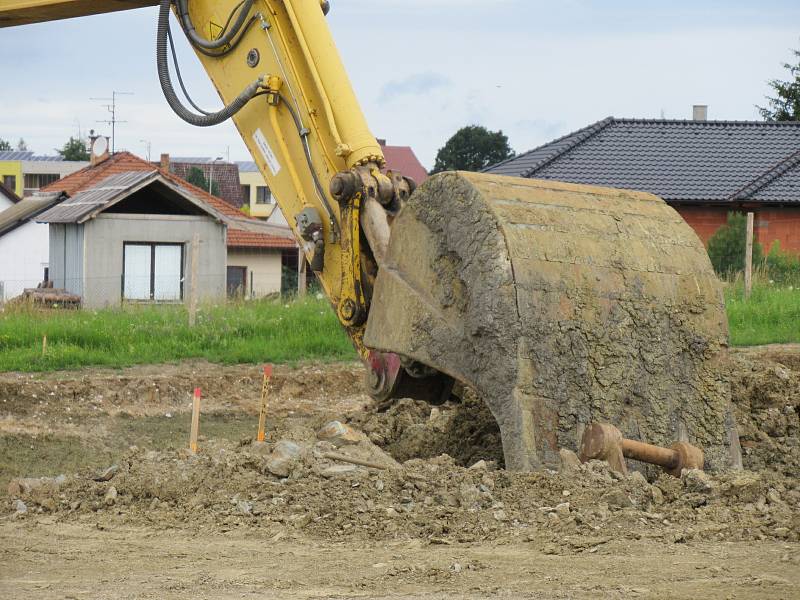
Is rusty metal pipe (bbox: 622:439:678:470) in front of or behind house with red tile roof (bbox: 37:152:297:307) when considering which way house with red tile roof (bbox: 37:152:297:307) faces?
in front

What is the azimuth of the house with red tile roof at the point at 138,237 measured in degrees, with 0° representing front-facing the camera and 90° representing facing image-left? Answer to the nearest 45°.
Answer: approximately 0°

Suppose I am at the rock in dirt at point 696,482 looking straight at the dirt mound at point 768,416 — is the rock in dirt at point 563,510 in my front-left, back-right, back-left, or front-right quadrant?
back-left

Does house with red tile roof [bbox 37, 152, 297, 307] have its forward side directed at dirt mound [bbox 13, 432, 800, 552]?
yes

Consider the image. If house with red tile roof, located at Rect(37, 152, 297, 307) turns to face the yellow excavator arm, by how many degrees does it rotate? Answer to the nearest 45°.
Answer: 0° — it already faces it

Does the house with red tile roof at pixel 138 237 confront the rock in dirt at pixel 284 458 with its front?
yes

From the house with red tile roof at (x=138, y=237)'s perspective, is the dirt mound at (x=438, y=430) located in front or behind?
in front

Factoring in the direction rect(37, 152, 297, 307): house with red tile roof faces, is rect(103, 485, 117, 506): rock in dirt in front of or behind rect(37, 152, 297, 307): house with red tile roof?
in front

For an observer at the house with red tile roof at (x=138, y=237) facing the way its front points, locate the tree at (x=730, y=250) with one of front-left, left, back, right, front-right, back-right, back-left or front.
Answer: front-left

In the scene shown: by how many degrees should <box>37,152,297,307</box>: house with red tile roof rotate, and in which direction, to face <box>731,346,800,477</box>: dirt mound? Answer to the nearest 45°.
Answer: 0° — it already faces it
